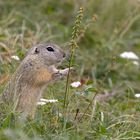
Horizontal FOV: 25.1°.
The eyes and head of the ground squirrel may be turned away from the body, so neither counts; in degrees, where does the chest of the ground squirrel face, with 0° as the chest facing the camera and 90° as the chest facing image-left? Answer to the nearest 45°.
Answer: approximately 270°
